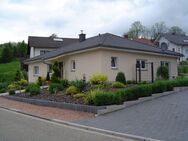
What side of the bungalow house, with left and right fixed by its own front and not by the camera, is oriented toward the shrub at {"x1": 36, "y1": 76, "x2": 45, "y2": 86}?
front

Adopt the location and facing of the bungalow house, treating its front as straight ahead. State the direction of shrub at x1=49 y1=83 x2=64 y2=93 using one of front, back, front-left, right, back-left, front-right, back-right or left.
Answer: front

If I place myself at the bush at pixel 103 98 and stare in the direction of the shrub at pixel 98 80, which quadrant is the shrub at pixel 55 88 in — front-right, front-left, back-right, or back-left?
front-left

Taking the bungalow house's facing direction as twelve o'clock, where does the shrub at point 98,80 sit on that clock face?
The shrub is roughly at 11 o'clock from the bungalow house.

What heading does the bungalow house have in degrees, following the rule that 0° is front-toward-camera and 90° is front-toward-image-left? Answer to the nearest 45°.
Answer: approximately 45°

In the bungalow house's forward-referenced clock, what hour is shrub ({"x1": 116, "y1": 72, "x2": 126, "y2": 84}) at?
The shrub is roughly at 10 o'clock from the bungalow house.

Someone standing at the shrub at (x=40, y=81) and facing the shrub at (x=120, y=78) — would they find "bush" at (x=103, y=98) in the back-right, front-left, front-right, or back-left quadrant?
front-right
